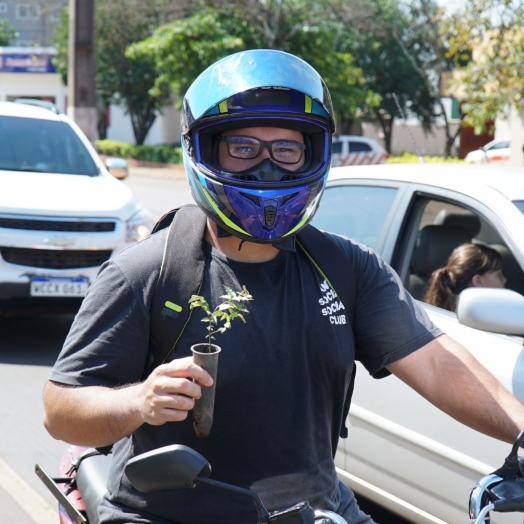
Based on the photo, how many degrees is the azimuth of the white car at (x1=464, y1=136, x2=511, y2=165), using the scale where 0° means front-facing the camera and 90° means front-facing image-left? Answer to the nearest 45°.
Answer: approximately 90°

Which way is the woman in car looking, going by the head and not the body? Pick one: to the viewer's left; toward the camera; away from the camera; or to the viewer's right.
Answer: to the viewer's right

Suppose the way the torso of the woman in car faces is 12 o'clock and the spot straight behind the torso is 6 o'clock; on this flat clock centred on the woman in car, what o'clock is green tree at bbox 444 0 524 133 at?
The green tree is roughly at 9 o'clock from the woman in car.

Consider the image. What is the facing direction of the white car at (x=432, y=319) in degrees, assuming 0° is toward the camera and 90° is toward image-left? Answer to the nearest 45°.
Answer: approximately 315°

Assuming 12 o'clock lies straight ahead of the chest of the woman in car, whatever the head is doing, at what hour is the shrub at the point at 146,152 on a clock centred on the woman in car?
The shrub is roughly at 8 o'clock from the woman in car.

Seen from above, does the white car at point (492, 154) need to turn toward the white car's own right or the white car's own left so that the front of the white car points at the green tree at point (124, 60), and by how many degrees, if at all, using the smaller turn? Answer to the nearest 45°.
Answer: approximately 45° to the white car's own right

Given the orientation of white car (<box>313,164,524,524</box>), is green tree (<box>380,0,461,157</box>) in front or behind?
behind

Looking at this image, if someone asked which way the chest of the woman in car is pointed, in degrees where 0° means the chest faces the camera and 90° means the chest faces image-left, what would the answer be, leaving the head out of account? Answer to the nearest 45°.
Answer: approximately 270°

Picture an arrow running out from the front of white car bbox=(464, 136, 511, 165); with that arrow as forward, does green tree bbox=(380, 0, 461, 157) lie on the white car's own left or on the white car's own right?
on the white car's own right

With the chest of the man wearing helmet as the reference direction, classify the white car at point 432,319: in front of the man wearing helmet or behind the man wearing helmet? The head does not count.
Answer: behind

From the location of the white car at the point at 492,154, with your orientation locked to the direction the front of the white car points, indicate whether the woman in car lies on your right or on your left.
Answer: on your left
